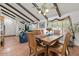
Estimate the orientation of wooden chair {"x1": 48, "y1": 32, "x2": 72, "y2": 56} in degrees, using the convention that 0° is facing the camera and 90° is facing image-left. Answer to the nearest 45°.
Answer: approximately 90°
